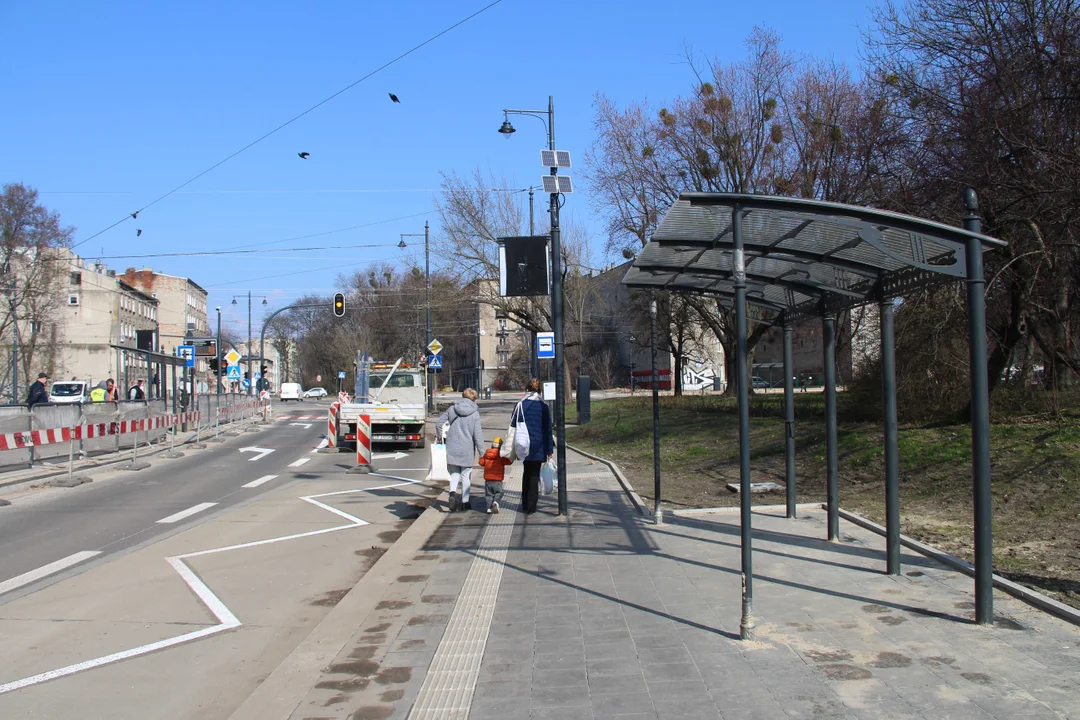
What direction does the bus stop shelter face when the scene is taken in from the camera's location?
facing to the left of the viewer

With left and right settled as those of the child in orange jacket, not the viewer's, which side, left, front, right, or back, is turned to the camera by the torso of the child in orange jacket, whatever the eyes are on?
back

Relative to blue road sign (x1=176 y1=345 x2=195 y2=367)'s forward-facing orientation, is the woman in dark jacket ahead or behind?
ahead

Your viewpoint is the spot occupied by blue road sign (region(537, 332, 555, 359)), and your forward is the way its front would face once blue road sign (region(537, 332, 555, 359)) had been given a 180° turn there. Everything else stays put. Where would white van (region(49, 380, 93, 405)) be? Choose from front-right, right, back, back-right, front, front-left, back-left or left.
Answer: front-left

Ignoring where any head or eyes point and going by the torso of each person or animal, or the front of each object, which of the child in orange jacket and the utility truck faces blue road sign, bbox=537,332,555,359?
the child in orange jacket
